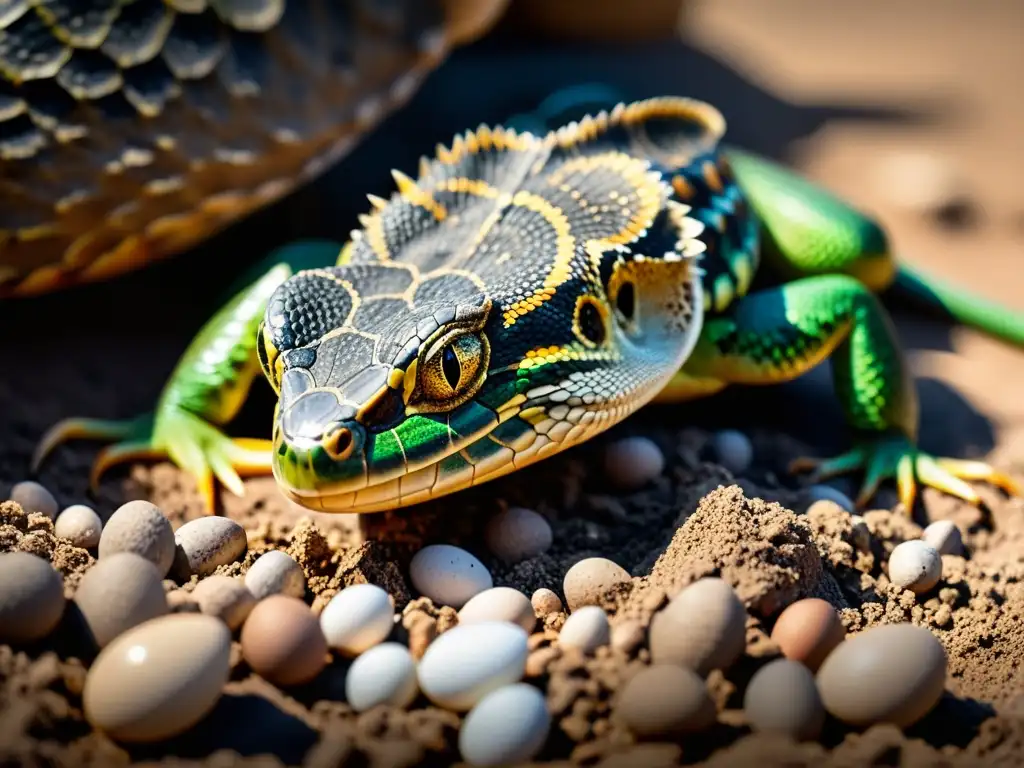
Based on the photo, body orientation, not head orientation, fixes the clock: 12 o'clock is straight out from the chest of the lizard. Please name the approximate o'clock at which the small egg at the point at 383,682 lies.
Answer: The small egg is roughly at 11 o'clock from the lizard.

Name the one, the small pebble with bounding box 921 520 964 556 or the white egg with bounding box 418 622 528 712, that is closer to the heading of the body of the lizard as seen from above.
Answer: the white egg

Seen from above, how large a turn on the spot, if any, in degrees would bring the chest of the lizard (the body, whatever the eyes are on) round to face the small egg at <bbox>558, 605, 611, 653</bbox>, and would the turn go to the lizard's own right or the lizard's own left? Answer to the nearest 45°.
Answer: approximately 45° to the lizard's own left

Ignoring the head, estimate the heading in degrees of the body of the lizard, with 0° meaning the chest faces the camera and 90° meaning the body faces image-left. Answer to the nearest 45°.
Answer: approximately 45°

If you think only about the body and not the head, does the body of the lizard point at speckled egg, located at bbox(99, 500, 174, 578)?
yes
